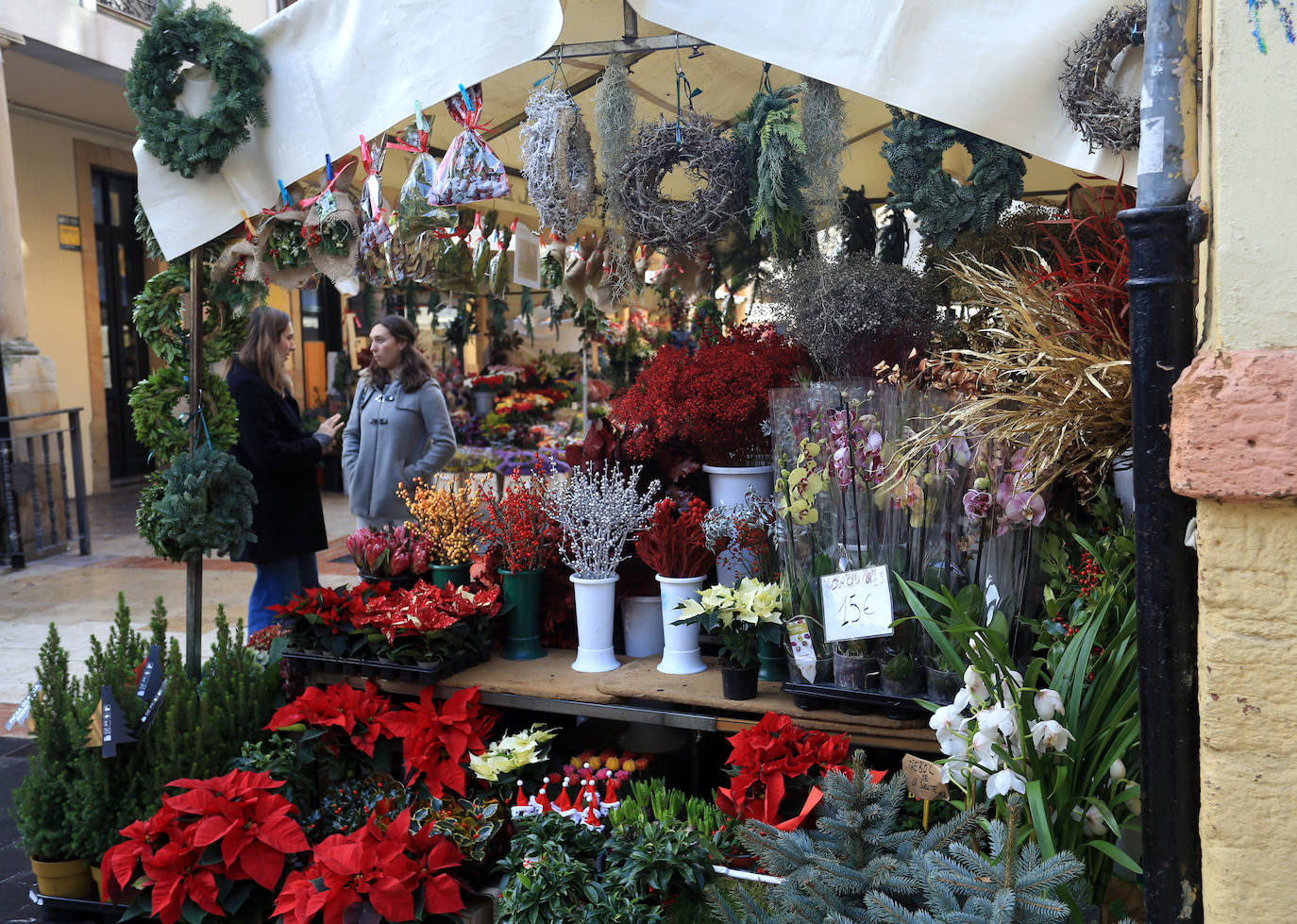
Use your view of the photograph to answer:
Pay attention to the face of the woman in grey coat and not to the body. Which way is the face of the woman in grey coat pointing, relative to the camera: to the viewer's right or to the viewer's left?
to the viewer's left

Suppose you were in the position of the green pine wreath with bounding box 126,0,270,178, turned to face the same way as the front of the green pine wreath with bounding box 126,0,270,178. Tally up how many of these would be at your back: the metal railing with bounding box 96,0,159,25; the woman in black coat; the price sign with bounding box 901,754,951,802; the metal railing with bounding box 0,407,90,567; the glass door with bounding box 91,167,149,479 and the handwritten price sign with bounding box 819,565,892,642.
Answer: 4

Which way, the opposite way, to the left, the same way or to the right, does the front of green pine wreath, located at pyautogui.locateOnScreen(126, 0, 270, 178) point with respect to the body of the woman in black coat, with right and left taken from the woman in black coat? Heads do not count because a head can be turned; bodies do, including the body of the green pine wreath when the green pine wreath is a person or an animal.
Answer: to the right

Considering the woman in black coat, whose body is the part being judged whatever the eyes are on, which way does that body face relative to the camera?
to the viewer's right

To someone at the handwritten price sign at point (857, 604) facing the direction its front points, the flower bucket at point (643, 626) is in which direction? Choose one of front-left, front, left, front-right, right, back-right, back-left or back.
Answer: back-right

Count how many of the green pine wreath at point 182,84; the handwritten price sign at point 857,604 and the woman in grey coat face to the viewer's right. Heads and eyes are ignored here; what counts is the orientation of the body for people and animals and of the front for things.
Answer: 0

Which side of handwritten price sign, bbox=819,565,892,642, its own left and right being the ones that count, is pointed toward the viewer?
front

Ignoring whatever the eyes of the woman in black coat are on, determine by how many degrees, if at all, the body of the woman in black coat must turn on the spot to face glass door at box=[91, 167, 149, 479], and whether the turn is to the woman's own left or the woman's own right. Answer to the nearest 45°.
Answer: approximately 90° to the woman's own left

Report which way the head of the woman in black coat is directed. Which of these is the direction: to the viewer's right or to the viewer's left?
to the viewer's right

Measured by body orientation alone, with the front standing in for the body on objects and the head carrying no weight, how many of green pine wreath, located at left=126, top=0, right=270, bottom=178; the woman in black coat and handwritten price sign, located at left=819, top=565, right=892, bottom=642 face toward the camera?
2

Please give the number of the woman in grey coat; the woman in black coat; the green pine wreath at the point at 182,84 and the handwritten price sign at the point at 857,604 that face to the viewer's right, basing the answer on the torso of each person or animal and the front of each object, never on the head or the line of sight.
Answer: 1

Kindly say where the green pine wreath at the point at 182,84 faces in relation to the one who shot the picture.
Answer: facing the viewer

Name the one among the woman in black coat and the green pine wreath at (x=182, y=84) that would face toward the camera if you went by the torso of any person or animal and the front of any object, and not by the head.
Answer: the green pine wreath
